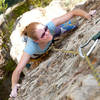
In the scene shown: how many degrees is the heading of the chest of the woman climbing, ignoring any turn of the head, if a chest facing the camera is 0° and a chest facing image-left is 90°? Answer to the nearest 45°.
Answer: approximately 315°
